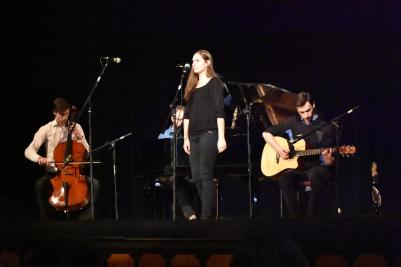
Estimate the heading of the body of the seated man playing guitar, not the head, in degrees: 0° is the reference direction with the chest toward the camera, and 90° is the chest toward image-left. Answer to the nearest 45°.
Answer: approximately 0°

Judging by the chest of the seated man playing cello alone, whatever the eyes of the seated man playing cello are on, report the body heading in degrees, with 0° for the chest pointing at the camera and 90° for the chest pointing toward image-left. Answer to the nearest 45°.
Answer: approximately 315°

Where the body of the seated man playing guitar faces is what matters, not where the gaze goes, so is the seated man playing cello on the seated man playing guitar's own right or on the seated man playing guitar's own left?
on the seated man playing guitar's own right

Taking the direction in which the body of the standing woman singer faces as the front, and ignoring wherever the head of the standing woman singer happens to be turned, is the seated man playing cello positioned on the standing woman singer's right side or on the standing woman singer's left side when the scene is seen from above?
on the standing woman singer's right side

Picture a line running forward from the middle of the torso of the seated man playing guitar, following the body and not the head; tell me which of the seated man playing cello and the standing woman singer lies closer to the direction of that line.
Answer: the standing woman singer

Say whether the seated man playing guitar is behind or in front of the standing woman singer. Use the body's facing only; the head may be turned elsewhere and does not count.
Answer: behind

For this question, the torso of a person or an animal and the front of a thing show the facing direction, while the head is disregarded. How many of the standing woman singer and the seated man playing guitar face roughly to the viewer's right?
0

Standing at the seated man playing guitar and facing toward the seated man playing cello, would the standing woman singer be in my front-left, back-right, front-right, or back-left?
front-left

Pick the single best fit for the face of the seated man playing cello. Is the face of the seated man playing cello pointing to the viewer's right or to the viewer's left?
to the viewer's right

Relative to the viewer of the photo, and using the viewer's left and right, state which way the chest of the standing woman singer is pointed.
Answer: facing the viewer and to the left of the viewer
